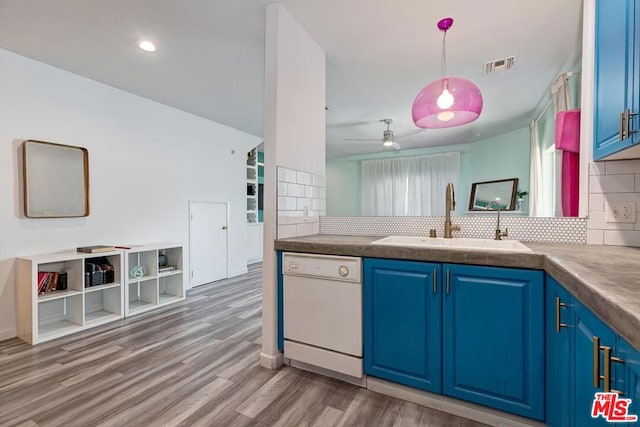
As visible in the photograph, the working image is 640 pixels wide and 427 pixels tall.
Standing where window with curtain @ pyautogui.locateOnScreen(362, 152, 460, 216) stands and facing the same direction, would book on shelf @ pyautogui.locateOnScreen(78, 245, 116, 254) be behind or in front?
in front

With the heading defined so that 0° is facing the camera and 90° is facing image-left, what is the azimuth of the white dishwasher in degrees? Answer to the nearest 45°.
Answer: approximately 45°

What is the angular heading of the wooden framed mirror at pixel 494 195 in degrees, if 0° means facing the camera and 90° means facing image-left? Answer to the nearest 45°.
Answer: approximately 45°

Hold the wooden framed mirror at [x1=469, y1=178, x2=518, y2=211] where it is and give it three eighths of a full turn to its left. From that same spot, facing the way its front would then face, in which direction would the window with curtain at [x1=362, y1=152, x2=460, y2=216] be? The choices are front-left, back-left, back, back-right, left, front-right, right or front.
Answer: back-left

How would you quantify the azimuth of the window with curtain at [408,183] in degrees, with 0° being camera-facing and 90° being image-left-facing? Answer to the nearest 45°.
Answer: approximately 45°

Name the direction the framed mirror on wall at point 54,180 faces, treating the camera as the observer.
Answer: facing the viewer and to the right of the viewer

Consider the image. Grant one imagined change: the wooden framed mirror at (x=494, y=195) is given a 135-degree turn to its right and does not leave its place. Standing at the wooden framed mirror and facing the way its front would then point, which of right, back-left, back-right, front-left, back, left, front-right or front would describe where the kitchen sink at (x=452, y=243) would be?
back

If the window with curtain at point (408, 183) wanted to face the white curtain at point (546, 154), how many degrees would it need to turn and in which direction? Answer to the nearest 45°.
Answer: approximately 90° to its left

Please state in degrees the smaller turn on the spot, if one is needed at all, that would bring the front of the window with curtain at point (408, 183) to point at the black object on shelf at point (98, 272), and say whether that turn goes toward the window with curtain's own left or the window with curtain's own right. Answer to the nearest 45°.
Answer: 0° — it already faces it

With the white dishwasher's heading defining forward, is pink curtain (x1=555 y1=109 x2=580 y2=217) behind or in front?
behind

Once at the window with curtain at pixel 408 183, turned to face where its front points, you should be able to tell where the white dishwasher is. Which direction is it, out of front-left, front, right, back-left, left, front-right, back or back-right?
front-left

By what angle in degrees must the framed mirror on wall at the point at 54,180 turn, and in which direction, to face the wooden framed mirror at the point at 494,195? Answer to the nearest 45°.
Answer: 0° — it already faces it
